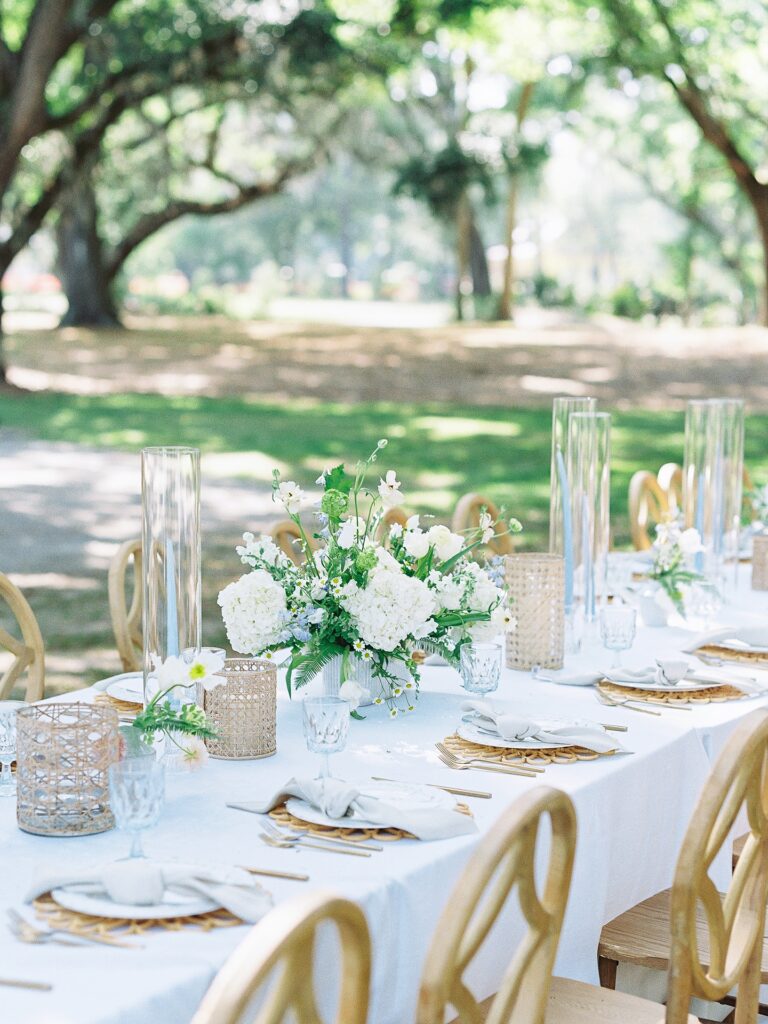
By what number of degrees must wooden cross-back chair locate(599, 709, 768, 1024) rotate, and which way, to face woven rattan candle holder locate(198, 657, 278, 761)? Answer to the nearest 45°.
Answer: approximately 45° to its left

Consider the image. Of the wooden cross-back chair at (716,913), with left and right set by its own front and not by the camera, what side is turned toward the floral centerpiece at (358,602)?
front

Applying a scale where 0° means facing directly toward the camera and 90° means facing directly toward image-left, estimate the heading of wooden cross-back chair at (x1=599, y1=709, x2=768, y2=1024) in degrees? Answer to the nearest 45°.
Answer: approximately 135°

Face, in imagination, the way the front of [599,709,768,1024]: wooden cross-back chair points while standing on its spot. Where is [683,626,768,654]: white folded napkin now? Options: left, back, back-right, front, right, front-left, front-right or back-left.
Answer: front-right

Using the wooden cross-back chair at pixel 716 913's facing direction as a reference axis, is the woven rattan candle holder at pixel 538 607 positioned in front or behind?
in front

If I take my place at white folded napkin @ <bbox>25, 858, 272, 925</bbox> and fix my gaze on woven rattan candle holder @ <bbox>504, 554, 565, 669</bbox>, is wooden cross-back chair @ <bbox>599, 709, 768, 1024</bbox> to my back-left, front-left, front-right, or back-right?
front-right

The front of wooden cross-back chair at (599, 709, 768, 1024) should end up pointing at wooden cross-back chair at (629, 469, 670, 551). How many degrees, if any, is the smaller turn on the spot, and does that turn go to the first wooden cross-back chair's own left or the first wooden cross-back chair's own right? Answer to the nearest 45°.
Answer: approximately 45° to the first wooden cross-back chair's own right

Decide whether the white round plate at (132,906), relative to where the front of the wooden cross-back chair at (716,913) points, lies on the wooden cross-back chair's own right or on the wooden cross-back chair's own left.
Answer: on the wooden cross-back chair's own left

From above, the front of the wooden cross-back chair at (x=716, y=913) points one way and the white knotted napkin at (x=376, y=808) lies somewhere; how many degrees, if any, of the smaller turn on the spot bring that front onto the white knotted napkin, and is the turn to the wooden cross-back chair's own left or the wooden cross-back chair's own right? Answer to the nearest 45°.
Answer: approximately 90° to the wooden cross-back chair's own left

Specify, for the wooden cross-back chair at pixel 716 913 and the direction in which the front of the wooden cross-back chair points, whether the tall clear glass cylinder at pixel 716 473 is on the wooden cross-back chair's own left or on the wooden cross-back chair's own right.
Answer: on the wooden cross-back chair's own right

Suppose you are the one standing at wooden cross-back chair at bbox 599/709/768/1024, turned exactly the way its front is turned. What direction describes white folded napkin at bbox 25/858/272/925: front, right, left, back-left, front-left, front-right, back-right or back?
left

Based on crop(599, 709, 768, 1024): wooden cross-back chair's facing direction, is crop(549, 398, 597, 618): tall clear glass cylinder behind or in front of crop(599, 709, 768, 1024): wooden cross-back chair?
in front

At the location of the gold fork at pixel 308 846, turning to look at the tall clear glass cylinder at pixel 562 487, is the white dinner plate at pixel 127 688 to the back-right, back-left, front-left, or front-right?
front-left

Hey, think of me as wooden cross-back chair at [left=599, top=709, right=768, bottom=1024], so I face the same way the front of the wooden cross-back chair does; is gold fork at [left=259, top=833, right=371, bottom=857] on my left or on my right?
on my left

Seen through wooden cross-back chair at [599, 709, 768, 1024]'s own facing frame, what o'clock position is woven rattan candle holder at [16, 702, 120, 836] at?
The woven rattan candle holder is roughly at 10 o'clock from the wooden cross-back chair.
